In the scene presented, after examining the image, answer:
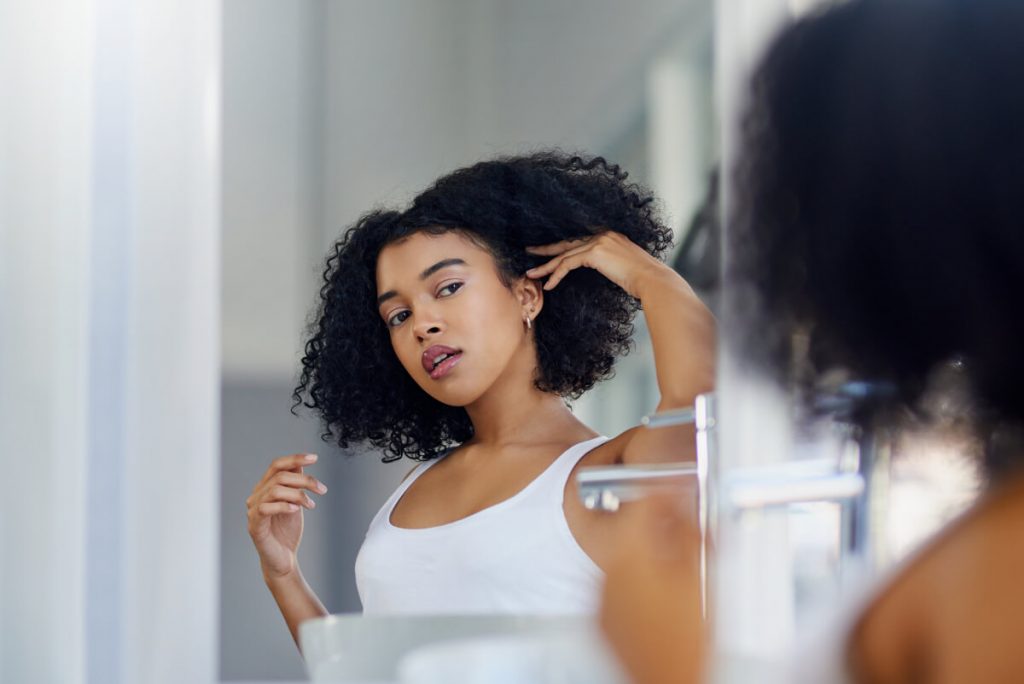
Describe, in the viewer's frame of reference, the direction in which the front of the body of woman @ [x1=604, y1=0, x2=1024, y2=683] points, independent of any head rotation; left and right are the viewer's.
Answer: facing away from the viewer and to the left of the viewer

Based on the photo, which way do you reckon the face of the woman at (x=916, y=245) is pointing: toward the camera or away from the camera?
away from the camera
